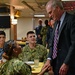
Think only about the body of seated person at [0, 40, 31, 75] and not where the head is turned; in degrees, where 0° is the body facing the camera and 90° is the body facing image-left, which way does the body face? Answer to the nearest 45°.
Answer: approximately 225°

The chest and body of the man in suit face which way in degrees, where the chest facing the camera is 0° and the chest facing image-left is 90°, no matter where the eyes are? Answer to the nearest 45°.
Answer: approximately 45°

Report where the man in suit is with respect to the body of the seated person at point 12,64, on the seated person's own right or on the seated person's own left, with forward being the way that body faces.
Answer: on the seated person's own right

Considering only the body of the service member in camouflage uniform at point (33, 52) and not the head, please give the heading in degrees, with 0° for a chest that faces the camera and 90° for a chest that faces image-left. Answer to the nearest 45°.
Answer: approximately 0°

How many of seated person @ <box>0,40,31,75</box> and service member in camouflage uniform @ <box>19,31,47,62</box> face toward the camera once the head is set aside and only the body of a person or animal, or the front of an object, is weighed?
1
